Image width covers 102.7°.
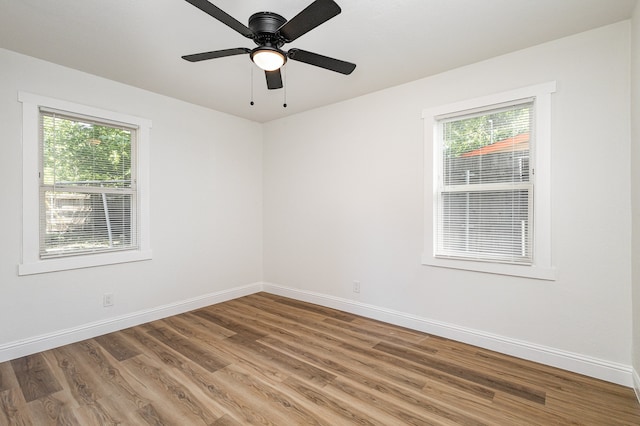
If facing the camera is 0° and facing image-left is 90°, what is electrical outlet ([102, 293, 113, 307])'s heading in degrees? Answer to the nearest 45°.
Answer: approximately 0°

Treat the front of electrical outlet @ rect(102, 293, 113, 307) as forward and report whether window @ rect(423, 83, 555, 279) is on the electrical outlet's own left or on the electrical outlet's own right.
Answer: on the electrical outlet's own left
